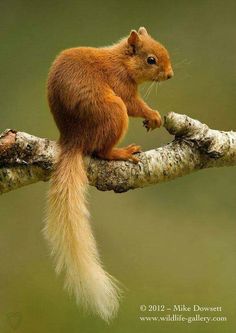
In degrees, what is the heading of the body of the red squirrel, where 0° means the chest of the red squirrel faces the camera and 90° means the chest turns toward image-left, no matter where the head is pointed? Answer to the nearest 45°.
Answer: approximately 270°
